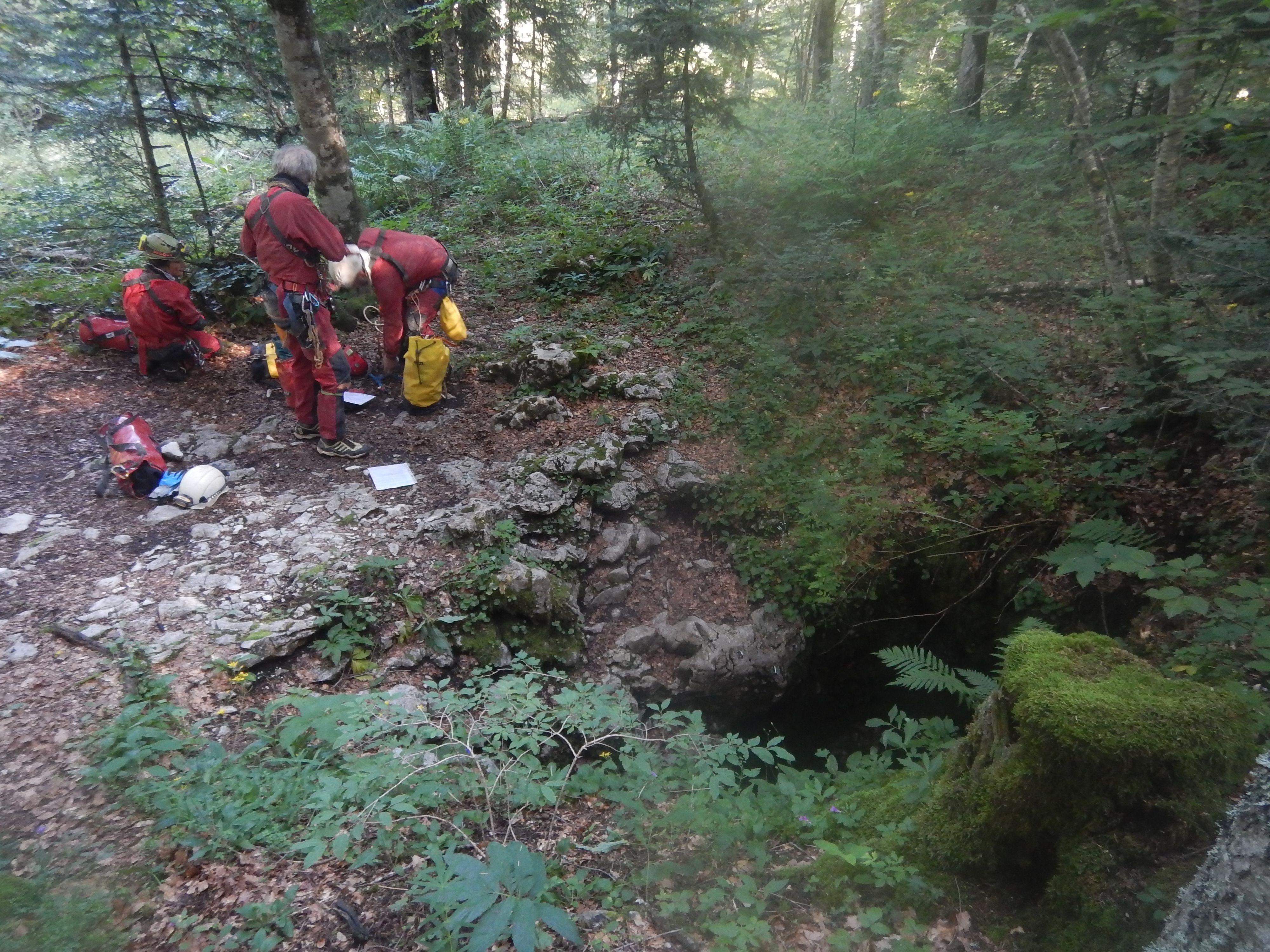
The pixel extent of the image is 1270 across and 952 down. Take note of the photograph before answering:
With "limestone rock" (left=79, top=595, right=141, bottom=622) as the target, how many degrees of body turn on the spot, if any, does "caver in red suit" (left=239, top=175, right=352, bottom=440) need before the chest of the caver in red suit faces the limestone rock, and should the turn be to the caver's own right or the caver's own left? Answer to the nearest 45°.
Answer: approximately 180°

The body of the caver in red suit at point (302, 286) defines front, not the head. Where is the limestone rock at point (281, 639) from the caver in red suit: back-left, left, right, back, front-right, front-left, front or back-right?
back-right

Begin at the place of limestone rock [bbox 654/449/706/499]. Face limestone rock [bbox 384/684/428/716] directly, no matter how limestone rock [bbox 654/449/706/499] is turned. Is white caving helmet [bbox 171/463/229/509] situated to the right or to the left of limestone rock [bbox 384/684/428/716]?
right

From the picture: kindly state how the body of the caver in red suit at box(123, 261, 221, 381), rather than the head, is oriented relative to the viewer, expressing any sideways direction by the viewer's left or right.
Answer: facing away from the viewer and to the right of the viewer

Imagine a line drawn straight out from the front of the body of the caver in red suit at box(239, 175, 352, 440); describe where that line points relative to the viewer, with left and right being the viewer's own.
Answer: facing away from the viewer and to the right of the viewer

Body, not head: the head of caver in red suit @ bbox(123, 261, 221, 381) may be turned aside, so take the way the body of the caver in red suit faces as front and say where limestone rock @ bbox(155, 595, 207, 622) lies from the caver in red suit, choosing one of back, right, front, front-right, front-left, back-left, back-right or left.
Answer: back-right
